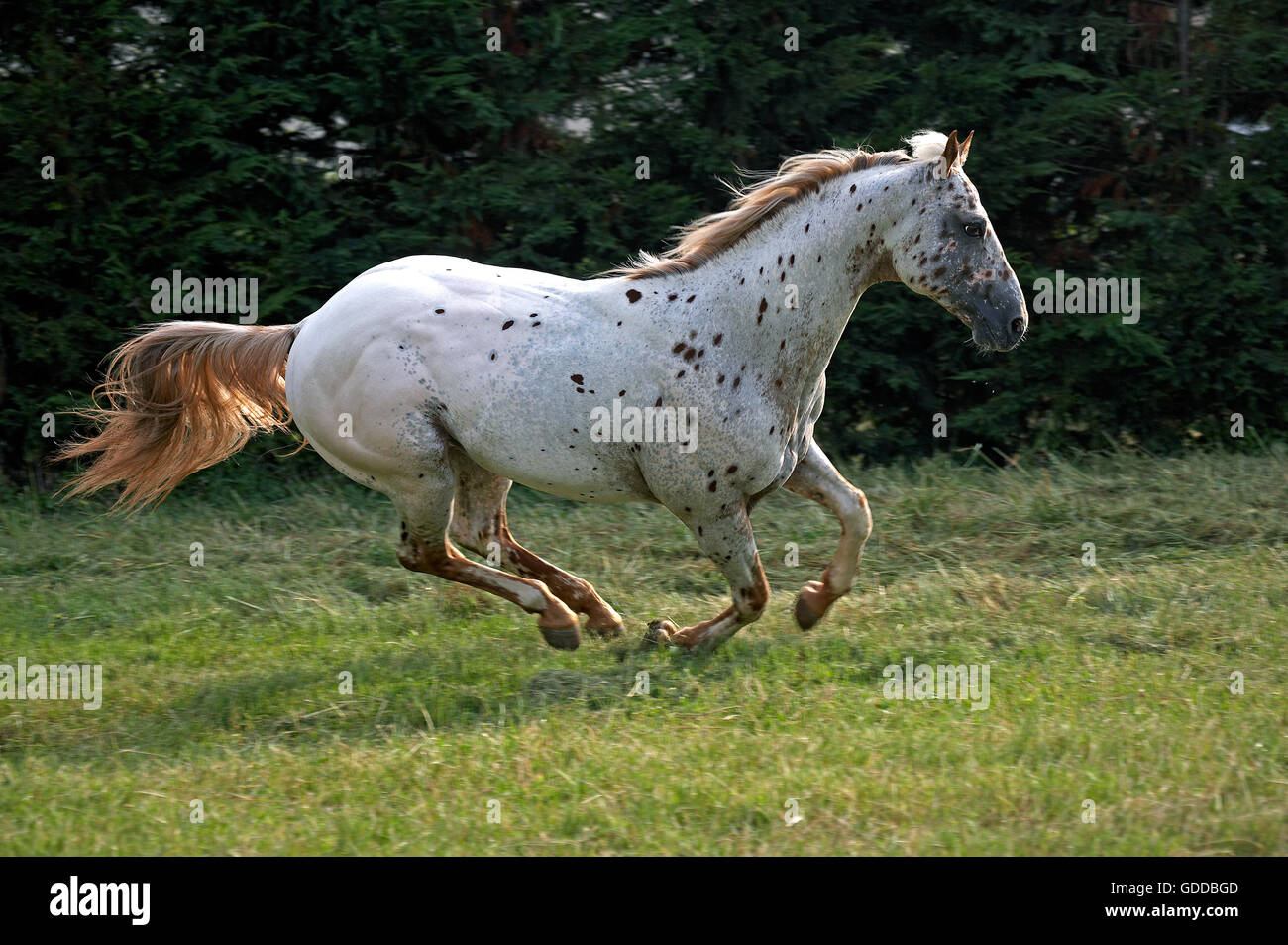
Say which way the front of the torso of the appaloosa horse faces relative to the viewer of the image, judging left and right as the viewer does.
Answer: facing to the right of the viewer
